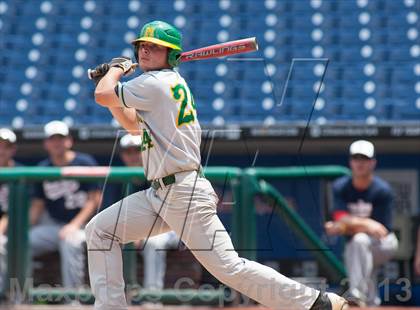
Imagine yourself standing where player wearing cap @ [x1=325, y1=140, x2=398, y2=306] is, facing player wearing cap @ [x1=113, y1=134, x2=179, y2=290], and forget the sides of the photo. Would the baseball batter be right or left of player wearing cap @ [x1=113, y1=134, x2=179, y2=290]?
left

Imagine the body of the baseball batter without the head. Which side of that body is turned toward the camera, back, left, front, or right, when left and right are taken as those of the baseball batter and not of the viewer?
left

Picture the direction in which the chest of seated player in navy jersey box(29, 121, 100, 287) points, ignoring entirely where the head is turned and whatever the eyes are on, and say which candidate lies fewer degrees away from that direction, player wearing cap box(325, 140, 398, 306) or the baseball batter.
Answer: the baseball batter

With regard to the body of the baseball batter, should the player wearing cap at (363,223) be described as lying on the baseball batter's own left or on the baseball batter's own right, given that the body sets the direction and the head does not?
on the baseball batter's own right

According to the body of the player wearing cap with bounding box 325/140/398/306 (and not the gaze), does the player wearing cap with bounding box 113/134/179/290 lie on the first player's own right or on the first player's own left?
on the first player's own right

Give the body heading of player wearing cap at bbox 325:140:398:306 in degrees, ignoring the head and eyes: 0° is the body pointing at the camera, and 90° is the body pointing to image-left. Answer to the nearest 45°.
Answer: approximately 0°

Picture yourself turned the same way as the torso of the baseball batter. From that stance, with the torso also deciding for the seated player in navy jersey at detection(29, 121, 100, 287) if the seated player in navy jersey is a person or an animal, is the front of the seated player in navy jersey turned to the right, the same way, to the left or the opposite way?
to the left

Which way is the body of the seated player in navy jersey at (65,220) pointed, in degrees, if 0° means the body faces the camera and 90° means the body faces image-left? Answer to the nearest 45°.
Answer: approximately 0°

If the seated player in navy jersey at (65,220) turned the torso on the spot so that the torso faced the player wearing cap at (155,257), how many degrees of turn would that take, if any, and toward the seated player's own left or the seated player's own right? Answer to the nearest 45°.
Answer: approximately 90° to the seated player's own left

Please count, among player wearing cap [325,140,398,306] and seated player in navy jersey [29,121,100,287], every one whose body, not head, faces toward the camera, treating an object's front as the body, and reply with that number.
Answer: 2

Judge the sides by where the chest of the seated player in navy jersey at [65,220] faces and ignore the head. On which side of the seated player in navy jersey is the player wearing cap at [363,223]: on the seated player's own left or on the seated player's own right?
on the seated player's own left
